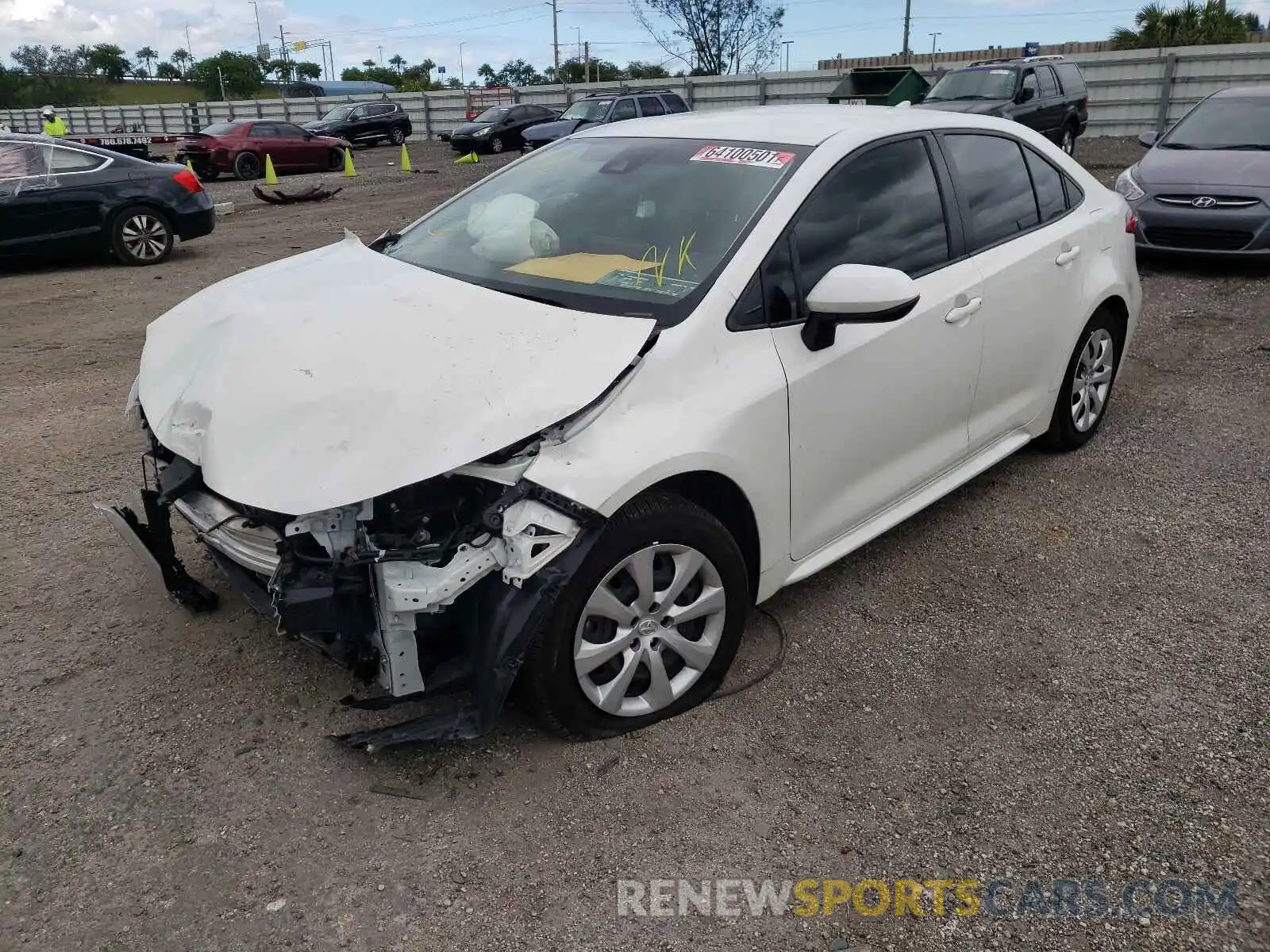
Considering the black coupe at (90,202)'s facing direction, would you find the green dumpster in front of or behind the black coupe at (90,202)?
behind

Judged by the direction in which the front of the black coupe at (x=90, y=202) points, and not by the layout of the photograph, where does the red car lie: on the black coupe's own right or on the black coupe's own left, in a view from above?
on the black coupe's own right

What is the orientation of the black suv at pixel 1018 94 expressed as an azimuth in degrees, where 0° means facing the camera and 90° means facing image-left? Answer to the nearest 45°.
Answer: approximately 45°

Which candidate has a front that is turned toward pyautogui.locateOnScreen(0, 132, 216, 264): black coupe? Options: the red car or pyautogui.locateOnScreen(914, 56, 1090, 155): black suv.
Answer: the black suv

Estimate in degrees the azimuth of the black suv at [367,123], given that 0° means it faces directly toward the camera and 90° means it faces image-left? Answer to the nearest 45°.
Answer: approximately 45°

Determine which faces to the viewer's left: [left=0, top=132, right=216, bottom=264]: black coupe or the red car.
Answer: the black coupe

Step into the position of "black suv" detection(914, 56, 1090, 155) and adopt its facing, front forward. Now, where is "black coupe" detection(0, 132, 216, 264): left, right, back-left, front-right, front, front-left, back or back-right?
front

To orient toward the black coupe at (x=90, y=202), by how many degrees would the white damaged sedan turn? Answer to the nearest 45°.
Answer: approximately 90° to its right

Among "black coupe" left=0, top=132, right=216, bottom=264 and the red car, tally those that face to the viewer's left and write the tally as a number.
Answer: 1

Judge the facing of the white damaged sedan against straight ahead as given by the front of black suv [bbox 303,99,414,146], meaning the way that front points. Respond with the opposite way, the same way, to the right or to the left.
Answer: the same way

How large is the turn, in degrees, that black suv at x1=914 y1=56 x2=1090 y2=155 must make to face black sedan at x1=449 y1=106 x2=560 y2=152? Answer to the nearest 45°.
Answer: approximately 90° to its right

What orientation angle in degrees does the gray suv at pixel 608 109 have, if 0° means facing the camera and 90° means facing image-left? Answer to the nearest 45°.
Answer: approximately 45°

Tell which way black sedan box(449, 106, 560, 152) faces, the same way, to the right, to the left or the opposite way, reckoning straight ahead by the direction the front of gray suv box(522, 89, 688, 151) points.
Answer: the same way

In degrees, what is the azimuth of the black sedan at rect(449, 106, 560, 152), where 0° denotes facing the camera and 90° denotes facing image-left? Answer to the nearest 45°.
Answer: approximately 45°

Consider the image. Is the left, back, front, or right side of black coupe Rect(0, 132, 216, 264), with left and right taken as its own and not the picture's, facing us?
left
